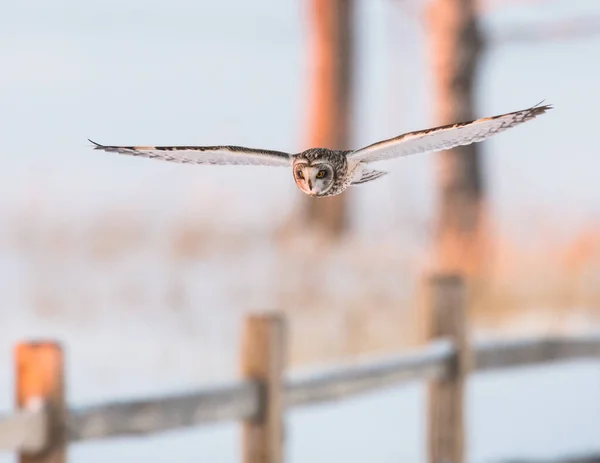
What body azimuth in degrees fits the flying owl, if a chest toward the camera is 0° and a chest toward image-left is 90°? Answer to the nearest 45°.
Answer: approximately 45°
